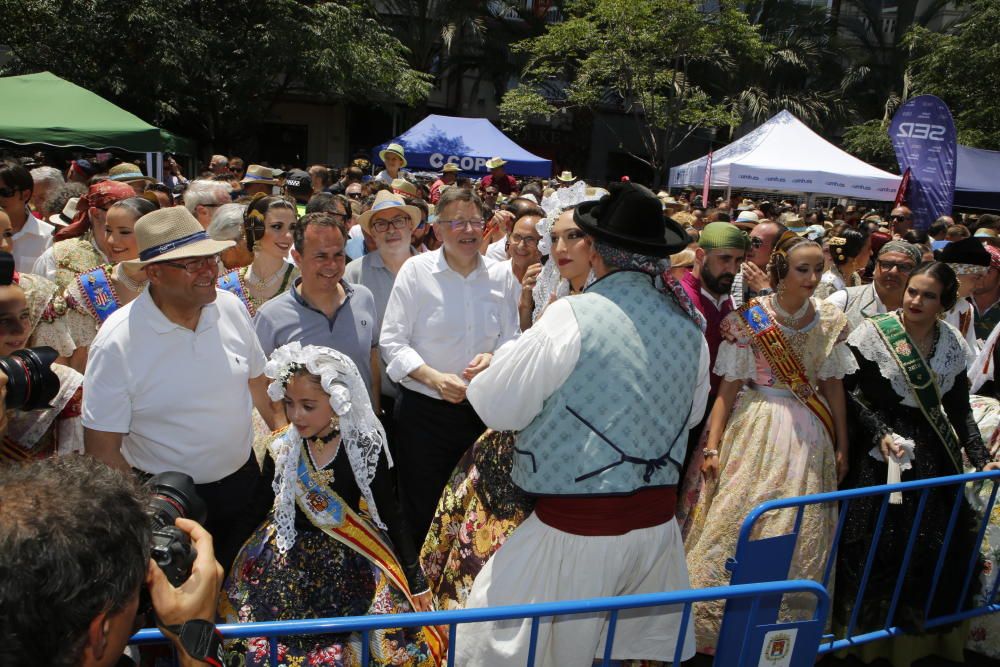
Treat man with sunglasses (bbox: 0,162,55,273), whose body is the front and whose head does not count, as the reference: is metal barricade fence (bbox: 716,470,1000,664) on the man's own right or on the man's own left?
on the man's own left

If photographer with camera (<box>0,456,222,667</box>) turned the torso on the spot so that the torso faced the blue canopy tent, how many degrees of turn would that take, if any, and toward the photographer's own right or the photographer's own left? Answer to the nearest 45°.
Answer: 0° — they already face it

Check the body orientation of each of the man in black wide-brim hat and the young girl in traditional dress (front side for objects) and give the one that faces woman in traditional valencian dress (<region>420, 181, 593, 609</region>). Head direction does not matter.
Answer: the man in black wide-brim hat

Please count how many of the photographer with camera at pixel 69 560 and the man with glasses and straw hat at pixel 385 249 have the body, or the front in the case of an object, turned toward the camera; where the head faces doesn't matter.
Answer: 1

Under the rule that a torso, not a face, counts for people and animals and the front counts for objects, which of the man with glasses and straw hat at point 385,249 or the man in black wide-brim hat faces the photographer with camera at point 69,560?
the man with glasses and straw hat

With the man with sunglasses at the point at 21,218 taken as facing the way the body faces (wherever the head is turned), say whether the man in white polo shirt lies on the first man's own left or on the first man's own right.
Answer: on the first man's own left

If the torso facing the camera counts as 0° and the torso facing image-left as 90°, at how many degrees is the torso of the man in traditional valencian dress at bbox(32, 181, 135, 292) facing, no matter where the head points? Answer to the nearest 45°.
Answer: approximately 315°

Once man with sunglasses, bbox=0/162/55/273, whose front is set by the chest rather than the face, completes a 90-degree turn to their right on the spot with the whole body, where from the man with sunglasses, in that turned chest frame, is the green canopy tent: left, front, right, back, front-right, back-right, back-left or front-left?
front-right

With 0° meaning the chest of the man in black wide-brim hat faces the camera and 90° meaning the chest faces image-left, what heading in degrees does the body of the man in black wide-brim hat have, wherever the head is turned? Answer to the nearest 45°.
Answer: approximately 135°
